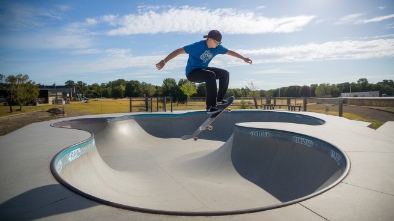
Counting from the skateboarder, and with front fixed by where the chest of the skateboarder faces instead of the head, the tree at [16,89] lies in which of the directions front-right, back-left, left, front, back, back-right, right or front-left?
back

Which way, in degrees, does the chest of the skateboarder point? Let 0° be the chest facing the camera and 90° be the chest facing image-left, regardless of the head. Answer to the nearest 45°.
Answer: approximately 315°

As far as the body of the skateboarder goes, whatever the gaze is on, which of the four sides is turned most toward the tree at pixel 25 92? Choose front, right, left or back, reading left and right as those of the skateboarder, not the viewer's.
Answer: back
